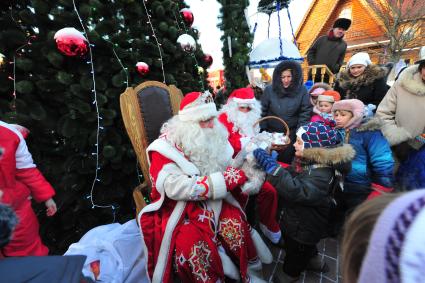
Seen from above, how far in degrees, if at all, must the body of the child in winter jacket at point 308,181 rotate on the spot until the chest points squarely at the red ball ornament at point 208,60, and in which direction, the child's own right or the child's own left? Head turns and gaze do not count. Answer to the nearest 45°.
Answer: approximately 45° to the child's own right

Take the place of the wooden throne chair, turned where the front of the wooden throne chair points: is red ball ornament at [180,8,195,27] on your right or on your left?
on your left

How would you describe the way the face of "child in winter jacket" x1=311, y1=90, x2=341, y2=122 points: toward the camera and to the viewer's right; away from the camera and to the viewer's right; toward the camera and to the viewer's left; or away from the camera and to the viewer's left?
toward the camera and to the viewer's left

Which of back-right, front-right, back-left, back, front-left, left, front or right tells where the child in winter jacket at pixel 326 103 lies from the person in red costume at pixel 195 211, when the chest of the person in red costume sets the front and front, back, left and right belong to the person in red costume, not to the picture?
left

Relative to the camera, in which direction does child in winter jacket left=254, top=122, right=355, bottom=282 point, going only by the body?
to the viewer's left

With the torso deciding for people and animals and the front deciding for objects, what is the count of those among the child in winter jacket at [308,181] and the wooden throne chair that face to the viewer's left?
1

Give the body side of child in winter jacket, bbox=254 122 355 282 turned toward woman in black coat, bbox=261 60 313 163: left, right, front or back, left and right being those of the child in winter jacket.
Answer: right

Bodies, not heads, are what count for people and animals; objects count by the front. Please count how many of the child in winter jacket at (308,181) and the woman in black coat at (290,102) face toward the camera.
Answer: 1

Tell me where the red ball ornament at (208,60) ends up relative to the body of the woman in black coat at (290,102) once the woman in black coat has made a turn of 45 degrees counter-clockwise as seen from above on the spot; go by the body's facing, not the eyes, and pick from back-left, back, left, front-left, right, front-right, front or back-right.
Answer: back-right

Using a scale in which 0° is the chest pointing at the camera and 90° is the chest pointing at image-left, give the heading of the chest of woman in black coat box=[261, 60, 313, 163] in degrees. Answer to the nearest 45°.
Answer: approximately 0°

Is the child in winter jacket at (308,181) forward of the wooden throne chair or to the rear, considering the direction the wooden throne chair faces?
forward
